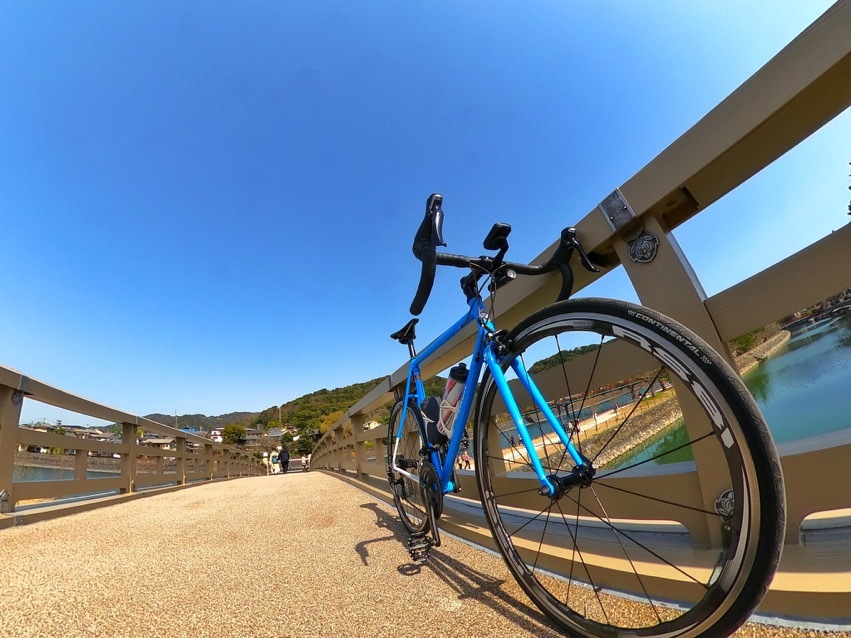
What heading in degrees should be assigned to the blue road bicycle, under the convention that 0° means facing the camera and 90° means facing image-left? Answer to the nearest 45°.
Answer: approximately 315°
